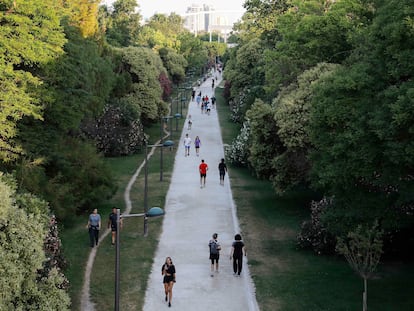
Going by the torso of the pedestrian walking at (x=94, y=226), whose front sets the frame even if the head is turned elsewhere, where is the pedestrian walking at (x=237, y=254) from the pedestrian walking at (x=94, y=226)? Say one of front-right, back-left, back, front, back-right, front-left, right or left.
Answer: front-left

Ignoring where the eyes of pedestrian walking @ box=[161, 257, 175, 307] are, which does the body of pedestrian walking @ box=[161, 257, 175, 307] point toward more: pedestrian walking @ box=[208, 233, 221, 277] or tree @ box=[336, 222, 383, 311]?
the tree

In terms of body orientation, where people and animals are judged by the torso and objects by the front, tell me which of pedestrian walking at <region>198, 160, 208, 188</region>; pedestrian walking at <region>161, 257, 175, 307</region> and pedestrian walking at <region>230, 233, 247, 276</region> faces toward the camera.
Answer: pedestrian walking at <region>161, 257, 175, 307</region>

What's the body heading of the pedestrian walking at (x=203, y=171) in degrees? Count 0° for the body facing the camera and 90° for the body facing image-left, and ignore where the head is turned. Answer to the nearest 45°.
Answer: approximately 180°

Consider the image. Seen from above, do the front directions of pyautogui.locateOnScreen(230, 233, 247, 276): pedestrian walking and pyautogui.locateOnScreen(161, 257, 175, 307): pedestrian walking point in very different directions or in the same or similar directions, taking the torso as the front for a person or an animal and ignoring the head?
very different directions

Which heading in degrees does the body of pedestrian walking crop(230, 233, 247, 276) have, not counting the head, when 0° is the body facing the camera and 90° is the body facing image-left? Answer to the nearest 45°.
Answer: approximately 180°

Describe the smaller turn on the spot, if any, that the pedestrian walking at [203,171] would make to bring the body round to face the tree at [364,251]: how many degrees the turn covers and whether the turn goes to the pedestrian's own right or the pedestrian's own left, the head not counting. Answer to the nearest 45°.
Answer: approximately 180°

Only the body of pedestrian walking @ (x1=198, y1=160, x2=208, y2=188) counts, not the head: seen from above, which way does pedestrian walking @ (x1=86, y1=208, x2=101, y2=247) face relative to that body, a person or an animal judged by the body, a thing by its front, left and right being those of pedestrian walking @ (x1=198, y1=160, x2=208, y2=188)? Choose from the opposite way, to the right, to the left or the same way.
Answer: the opposite way

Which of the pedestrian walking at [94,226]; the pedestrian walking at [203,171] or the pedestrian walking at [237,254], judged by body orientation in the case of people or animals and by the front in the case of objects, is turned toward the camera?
the pedestrian walking at [94,226]

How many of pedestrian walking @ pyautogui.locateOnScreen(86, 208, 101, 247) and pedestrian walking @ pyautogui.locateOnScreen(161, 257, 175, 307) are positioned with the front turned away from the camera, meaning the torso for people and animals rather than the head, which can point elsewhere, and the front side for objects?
0

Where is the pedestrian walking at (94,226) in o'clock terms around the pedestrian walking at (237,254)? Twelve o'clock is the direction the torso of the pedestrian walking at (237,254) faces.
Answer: the pedestrian walking at (94,226) is roughly at 10 o'clock from the pedestrian walking at (237,254).

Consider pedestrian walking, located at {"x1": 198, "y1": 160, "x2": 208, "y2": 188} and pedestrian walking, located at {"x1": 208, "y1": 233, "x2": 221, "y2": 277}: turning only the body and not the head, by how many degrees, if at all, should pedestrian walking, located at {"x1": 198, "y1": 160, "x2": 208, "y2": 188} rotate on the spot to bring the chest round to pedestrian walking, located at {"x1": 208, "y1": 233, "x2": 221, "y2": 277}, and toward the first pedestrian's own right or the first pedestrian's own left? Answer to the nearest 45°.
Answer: approximately 180°

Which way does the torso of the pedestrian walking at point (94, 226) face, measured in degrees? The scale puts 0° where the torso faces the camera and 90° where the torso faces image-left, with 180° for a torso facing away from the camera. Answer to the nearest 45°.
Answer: approximately 0°

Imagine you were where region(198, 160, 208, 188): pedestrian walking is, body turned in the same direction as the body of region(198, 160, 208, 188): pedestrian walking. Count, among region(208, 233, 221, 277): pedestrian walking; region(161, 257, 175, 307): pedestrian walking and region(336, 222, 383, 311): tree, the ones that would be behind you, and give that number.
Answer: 3
